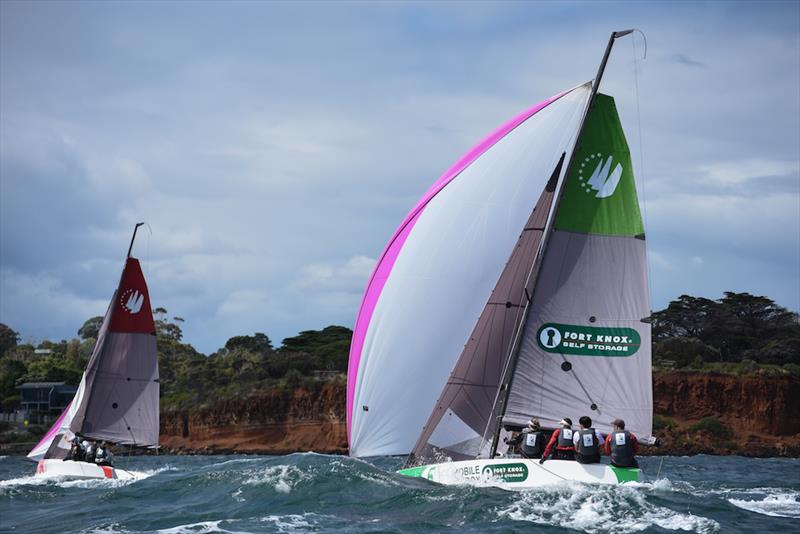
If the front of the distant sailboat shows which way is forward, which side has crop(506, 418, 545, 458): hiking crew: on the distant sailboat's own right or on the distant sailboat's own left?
on the distant sailboat's own left

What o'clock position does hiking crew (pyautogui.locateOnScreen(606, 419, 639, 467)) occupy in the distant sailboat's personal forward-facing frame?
The hiking crew is roughly at 8 o'clock from the distant sailboat.

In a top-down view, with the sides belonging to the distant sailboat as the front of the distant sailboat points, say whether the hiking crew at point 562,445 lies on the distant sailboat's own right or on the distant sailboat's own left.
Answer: on the distant sailboat's own left

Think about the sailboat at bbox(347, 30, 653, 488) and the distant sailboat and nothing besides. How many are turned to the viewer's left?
2

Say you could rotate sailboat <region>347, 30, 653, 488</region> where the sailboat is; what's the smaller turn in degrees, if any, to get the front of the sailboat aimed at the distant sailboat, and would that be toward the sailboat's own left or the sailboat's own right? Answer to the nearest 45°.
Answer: approximately 45° to the sailboat's own right

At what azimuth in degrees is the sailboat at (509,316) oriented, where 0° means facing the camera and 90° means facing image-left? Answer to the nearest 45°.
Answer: approximately 90°

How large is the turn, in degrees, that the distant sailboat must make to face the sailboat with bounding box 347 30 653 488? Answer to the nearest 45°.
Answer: approximately 135° to its left

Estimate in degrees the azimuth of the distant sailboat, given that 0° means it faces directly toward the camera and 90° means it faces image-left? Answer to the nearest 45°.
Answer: approximately 90°
